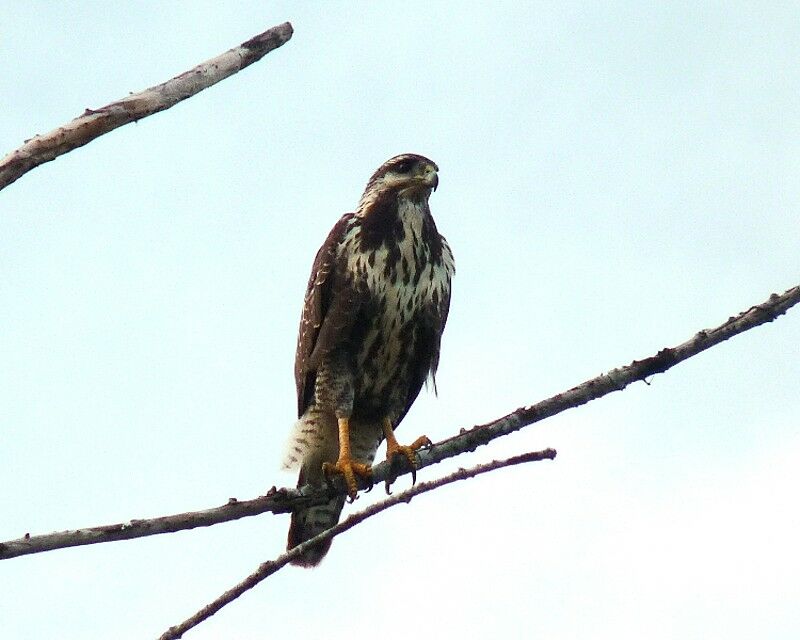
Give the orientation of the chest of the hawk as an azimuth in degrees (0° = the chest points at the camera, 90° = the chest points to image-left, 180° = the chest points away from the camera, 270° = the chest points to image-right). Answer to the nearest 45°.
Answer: approximately 315°
